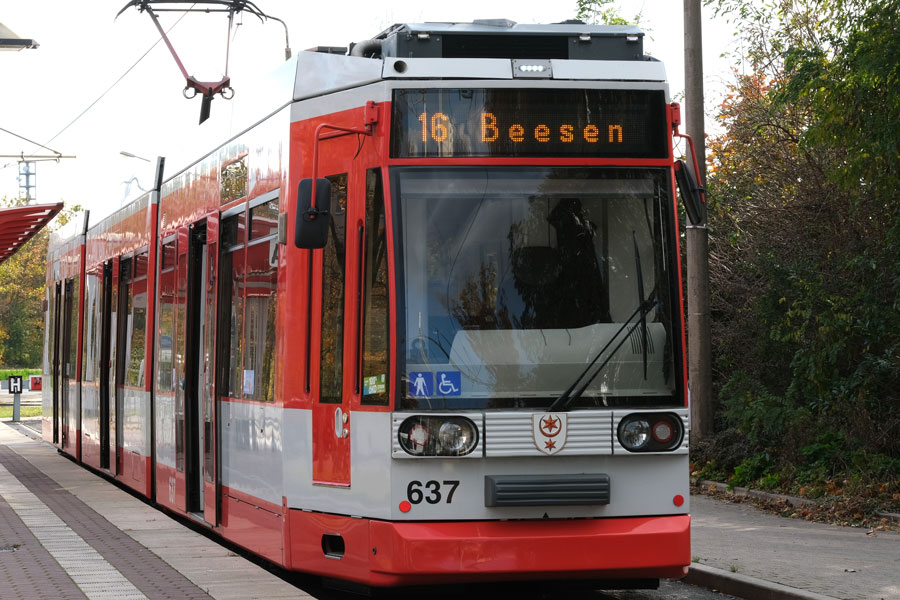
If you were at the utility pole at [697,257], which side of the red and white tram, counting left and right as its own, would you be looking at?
left

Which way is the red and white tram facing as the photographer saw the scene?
facing the viewer and to the right of the viewer

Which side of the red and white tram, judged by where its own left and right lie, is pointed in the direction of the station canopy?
back
